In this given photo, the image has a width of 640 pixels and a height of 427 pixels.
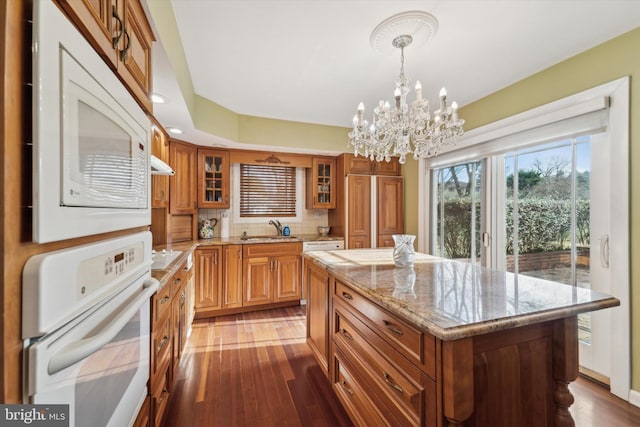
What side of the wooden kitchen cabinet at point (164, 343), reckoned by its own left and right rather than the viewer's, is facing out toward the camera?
right

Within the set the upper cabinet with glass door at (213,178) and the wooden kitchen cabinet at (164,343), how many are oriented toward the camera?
1

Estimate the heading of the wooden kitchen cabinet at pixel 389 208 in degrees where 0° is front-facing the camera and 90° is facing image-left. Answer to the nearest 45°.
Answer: approximately 0°

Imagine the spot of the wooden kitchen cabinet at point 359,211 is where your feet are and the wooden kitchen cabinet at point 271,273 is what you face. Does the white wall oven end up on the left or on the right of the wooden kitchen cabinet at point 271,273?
left

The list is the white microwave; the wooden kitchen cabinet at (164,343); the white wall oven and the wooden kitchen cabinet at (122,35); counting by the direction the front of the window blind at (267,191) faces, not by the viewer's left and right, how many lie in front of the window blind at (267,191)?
4

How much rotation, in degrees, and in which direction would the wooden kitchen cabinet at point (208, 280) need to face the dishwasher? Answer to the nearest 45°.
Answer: approximately 45° to its left

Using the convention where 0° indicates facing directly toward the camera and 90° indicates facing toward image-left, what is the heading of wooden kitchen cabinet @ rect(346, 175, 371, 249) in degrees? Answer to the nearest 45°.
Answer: approximately 0°

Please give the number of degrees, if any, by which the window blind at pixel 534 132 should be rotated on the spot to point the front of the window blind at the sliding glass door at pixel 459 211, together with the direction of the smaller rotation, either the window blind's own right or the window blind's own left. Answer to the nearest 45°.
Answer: approximately 90° to the window blind's own right

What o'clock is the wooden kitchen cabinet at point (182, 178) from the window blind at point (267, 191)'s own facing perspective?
The wooden kitchen cabinet is roughly at 2 o'clock from the window blind.
